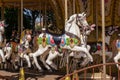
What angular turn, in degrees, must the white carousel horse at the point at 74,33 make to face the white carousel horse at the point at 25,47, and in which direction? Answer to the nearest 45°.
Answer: approximately 135° to its left

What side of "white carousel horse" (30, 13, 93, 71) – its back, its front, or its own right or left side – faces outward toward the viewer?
right
